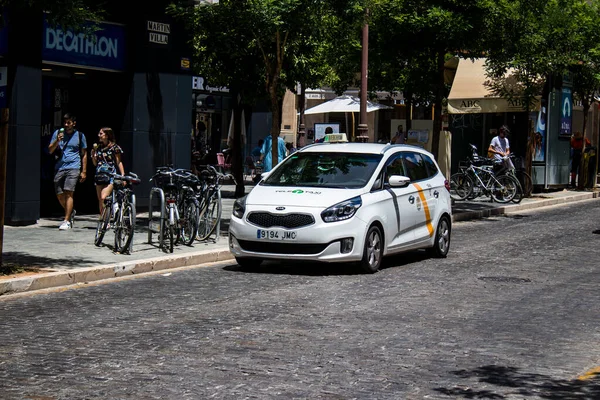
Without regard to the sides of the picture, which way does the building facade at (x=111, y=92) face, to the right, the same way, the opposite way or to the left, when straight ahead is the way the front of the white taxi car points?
to the left

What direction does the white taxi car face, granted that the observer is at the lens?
facing the viewer and to the left of the viewer

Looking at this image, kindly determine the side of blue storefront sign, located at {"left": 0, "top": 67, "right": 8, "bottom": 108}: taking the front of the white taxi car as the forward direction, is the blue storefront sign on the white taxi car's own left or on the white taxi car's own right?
on the white taxi car's own right

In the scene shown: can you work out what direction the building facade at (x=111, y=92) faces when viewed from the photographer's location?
facing the viewer and to the right of the viewer

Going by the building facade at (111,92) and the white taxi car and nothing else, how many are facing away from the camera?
0

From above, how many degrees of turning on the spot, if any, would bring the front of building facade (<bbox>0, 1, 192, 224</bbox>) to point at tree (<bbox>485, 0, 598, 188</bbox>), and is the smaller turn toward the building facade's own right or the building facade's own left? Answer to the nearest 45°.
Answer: approximately 45° to the building facade's own left

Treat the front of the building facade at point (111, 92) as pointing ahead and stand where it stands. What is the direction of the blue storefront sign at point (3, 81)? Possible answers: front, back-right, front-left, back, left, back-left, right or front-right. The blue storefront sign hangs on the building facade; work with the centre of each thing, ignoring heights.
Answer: right
